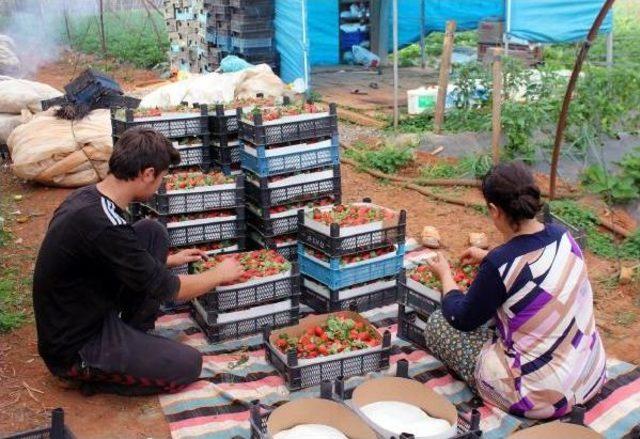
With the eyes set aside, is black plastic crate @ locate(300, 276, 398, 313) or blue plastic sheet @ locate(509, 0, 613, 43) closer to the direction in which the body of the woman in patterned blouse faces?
the black plastic crate

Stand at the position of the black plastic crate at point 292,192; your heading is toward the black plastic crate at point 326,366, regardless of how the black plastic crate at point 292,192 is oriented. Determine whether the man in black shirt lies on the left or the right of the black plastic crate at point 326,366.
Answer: right

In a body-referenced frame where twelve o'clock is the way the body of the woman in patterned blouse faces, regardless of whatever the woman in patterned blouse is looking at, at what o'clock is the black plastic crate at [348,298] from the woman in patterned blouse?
The black plastic crate is roughly at 12 o'clock from the woman in patterned blouse.

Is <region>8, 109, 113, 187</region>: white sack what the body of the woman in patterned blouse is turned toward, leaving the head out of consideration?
yes

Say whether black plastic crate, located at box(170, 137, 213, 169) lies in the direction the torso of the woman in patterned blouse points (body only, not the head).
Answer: yes

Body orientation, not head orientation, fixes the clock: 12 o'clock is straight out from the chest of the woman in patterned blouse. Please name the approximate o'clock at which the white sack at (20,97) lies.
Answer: The white sack is roughly at 12 o'clock from the woman in patterned blouse.

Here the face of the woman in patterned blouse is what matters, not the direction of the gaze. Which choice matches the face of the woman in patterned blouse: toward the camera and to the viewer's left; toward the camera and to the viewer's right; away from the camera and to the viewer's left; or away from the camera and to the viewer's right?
away from the camera and to the viewer's left

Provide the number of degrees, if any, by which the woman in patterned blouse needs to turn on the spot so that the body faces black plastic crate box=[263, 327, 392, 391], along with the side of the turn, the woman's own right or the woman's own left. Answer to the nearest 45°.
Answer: approximately 45° to the woman's own left

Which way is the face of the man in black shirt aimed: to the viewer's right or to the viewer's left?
to the viewer's right

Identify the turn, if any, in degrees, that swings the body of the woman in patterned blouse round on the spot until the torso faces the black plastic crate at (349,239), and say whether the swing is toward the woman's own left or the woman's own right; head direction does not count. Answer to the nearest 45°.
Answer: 0° — they already face it

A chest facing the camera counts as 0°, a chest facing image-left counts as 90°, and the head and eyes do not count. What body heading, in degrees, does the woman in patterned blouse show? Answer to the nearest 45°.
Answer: approximately 135°
